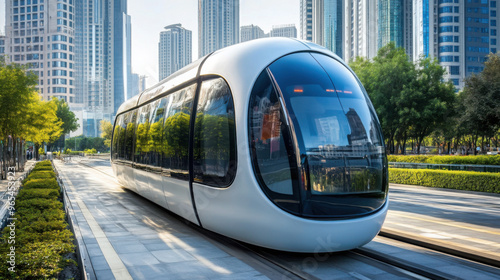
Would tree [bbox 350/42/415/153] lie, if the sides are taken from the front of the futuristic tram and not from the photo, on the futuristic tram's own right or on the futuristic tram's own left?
on the futuristic tram's own left

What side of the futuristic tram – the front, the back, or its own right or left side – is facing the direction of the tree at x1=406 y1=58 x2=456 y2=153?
left

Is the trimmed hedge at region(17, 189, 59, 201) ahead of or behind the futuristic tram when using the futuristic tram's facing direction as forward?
behind

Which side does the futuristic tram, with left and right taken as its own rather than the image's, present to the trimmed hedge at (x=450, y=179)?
left

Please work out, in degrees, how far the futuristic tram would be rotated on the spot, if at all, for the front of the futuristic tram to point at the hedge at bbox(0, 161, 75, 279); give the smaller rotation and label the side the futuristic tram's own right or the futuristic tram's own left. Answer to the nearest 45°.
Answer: approximately 135° to the futuristic tram's own right

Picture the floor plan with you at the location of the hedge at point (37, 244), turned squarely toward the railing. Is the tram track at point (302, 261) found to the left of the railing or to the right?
right

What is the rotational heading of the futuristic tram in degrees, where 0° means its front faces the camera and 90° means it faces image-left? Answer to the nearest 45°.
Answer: approximately 315°
